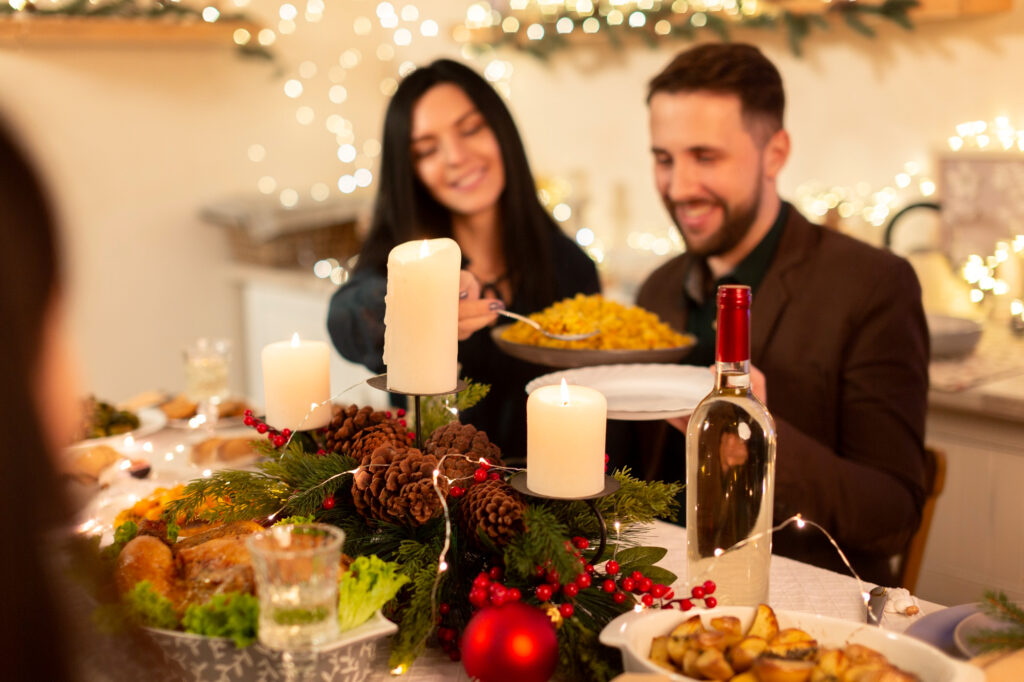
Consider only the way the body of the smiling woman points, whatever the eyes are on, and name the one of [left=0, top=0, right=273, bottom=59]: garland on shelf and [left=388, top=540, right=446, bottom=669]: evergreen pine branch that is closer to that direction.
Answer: the evergreen pine branch

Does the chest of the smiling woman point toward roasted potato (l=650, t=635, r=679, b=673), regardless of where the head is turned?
yes

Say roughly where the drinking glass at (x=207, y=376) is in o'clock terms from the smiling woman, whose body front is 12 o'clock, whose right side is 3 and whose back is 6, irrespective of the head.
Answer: The drinking glass is roughly at 2 o'clock from the smiling woman.

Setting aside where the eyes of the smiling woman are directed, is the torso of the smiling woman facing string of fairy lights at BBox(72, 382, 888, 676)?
yes

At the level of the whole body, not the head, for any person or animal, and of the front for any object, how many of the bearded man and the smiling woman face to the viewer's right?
0

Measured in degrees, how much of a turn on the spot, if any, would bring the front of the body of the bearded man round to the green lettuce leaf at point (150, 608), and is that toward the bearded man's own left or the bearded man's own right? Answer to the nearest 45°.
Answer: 0° — they already face it

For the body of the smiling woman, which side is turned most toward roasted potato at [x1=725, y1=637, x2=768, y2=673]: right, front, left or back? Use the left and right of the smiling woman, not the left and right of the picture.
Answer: front

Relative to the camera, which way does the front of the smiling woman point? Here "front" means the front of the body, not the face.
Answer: toward the camera

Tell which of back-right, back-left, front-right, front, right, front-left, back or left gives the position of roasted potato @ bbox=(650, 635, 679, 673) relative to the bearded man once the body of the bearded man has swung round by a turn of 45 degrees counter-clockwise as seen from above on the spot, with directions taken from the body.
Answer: front

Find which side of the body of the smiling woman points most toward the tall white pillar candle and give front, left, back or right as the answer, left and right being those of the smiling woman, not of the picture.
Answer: front

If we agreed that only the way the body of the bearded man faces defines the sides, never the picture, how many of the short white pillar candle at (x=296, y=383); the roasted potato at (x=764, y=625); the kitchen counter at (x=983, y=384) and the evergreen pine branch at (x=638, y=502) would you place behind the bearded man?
1

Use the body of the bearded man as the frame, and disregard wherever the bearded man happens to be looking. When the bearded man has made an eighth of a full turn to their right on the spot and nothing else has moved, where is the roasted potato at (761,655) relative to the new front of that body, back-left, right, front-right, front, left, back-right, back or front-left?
left

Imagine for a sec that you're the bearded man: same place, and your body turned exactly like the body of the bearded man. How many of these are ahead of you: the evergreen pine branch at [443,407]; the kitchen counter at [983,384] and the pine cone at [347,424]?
2

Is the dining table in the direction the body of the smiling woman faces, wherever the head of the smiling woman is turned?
yes

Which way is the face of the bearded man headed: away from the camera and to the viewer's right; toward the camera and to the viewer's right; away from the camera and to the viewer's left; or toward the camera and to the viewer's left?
toward the camera and to the viewer's left

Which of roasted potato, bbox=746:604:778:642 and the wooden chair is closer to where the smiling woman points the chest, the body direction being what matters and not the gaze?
the roasted potato

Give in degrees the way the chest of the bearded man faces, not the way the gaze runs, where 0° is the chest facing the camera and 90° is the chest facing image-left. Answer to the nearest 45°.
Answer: approximately 45°

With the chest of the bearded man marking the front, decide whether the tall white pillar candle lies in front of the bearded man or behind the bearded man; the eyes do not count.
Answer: in front

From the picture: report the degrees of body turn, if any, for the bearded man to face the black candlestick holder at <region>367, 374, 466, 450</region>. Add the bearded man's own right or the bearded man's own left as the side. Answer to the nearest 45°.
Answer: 0° — they already face it

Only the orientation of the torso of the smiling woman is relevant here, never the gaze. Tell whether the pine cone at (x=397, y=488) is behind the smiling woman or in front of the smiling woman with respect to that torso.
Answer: in front

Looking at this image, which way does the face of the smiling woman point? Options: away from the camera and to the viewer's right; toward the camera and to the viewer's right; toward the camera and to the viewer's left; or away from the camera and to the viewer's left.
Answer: toward the camera and to the viewer's right
